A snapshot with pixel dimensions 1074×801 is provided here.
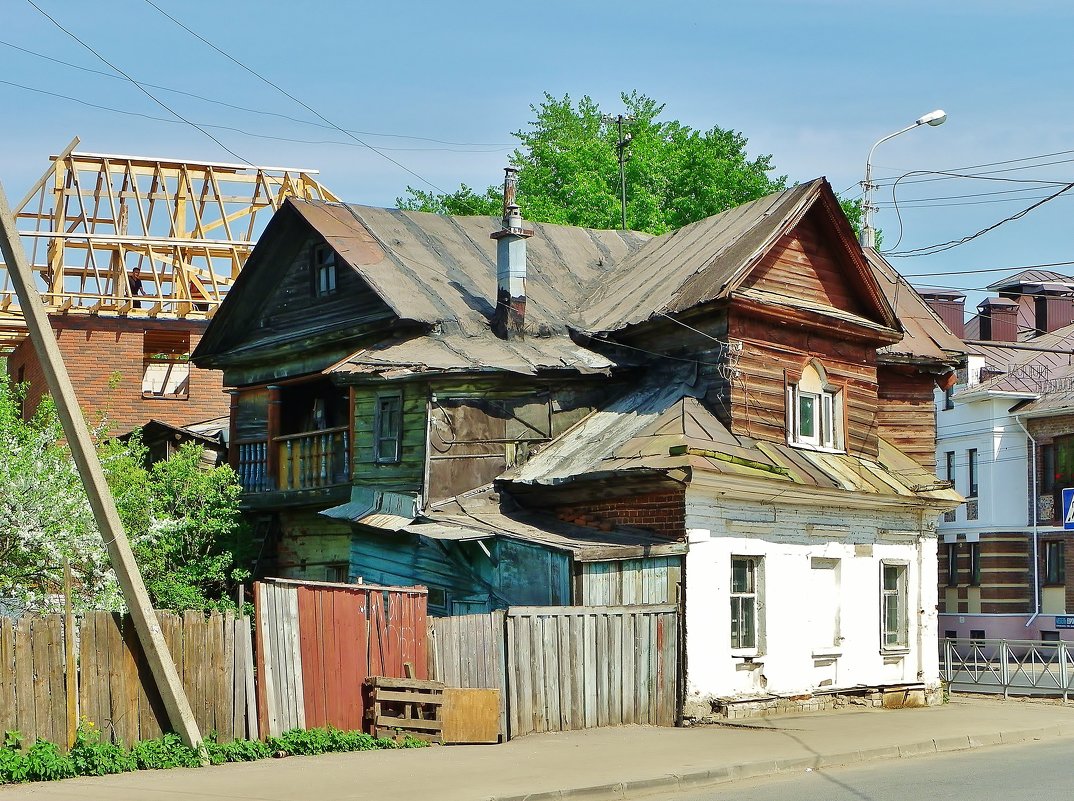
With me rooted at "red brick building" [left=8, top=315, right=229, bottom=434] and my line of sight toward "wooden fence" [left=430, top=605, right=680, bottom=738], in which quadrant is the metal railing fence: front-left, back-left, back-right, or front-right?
front-left

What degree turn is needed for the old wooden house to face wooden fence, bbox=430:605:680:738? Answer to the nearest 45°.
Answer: approximately 45° to its right

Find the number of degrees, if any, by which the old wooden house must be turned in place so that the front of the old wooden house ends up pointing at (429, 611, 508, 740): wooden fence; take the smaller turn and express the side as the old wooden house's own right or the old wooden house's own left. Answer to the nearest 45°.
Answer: approximately 45° to the old wooden house's own right

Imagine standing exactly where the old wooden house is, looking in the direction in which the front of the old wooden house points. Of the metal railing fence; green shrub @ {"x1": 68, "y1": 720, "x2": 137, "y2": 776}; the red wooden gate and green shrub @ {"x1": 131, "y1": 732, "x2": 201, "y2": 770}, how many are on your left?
1

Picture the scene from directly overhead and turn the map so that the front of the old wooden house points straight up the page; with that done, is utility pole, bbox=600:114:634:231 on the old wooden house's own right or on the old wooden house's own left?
on the old wooden house's own left

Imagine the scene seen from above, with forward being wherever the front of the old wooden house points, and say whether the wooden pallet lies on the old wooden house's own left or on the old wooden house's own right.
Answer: on the old wooden house's own right

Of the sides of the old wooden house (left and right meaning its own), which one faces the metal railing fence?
left

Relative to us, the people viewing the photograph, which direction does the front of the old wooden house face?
facing the viewer and to the right of the viewer

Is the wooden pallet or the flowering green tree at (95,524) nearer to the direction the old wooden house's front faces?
the wooden pallet

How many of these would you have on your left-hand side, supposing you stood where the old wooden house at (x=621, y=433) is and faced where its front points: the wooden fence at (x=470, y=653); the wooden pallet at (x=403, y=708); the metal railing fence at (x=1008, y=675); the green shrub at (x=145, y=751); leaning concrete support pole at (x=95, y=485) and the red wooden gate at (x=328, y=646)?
1

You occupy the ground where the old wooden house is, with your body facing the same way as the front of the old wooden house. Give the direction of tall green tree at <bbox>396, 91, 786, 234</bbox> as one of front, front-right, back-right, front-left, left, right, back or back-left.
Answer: back-left

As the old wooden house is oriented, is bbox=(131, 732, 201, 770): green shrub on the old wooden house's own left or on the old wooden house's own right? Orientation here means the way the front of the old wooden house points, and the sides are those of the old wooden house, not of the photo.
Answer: on the old wooden house's own right

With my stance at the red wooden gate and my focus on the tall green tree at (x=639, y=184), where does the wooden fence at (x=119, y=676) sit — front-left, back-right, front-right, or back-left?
back-left
